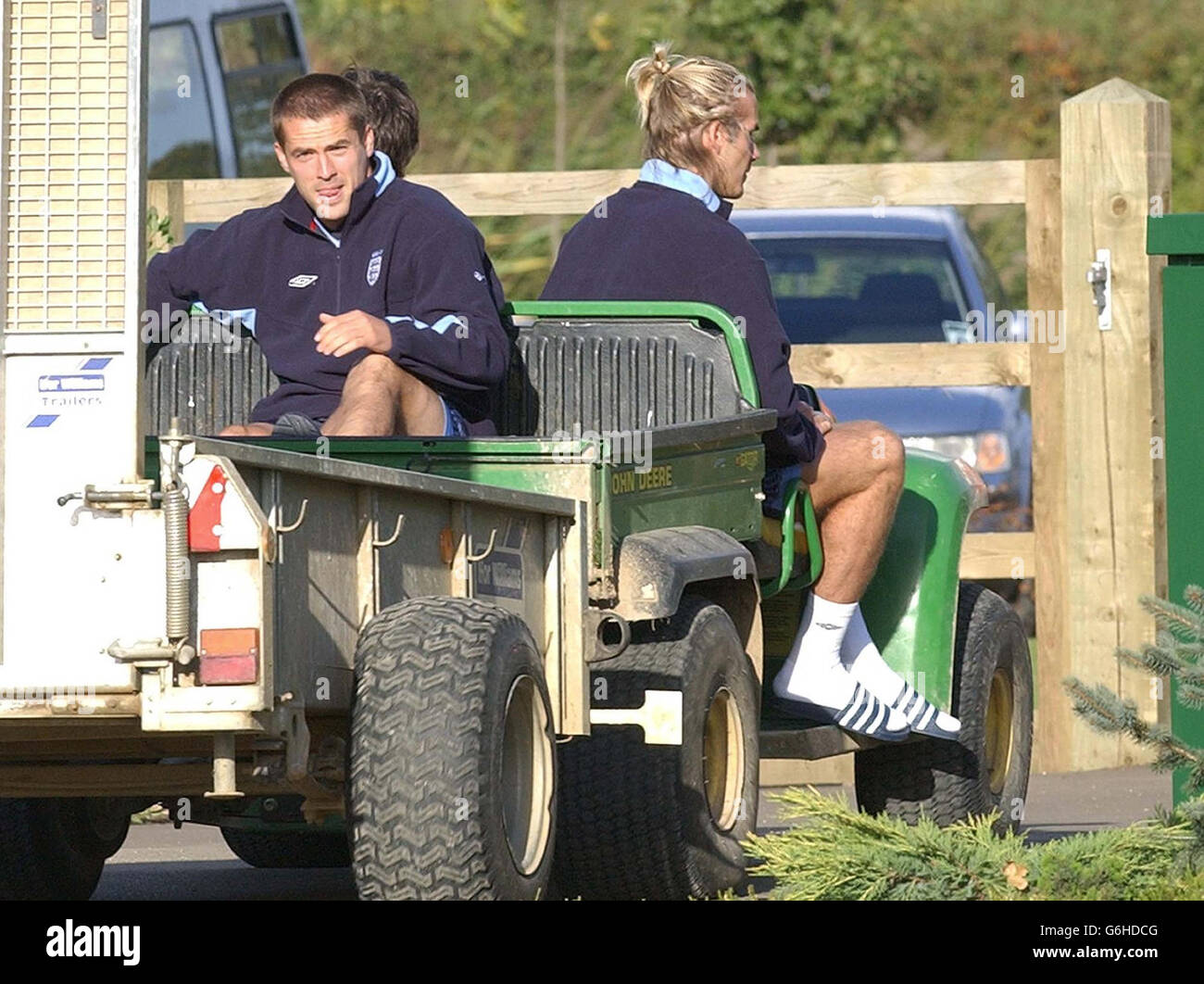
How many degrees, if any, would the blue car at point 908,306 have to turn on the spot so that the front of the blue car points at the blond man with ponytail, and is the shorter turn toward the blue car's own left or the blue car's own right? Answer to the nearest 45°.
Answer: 0° — it already faces them

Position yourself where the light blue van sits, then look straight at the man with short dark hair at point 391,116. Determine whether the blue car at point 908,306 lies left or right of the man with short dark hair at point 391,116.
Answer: left

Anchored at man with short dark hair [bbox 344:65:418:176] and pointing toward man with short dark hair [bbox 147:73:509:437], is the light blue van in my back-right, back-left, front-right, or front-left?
back-right

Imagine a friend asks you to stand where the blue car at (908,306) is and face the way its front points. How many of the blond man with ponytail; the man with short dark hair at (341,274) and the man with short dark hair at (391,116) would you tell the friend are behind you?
0

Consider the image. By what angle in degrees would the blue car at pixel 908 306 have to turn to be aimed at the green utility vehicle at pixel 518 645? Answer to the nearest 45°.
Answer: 0° — it already faces it

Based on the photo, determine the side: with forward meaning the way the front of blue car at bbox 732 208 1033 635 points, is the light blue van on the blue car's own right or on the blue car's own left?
on the blue car's own right

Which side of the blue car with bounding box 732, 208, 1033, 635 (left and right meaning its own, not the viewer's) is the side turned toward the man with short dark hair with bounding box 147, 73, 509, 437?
front

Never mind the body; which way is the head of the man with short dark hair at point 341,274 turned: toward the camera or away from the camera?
toward the camera

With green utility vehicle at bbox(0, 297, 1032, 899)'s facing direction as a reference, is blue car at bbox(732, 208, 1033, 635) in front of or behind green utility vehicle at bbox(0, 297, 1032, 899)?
in front

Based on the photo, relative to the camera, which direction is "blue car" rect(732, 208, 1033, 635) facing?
toward the camera

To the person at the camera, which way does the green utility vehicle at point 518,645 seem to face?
facing away from the viewer and to the right of the viewer

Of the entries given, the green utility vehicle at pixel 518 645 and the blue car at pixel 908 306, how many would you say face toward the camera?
1

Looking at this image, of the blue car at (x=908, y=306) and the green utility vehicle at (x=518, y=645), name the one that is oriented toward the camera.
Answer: the blue car
